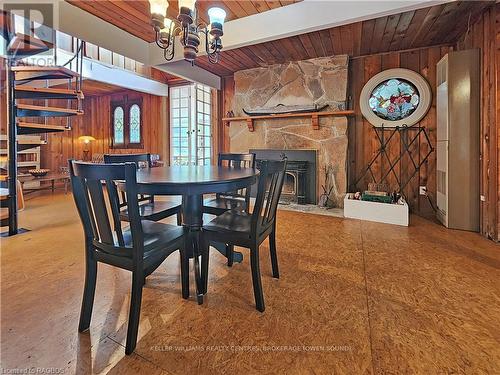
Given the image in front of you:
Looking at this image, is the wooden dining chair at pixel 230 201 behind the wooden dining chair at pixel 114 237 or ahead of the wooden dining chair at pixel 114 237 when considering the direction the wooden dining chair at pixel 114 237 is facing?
ahead

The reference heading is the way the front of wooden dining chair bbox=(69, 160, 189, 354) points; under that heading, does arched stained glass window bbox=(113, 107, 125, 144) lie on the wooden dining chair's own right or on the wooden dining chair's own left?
on the wooden dining chair's own left

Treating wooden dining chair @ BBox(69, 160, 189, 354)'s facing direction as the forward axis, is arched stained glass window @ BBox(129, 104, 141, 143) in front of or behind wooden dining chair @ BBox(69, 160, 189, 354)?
in front

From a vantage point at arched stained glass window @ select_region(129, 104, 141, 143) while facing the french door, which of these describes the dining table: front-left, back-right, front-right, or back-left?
front-right

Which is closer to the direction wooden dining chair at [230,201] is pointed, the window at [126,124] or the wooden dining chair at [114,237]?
the wooden dining chair

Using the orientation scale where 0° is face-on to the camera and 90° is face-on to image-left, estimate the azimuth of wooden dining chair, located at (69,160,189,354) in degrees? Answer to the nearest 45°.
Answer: approximately 225°

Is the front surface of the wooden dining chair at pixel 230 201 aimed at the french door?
no

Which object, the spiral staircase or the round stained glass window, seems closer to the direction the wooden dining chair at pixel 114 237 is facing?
the round stained glass window

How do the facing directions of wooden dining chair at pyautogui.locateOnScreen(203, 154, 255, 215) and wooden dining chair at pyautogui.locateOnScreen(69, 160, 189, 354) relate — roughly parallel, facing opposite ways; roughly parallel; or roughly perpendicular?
roughly parallel, facing opposite ways
